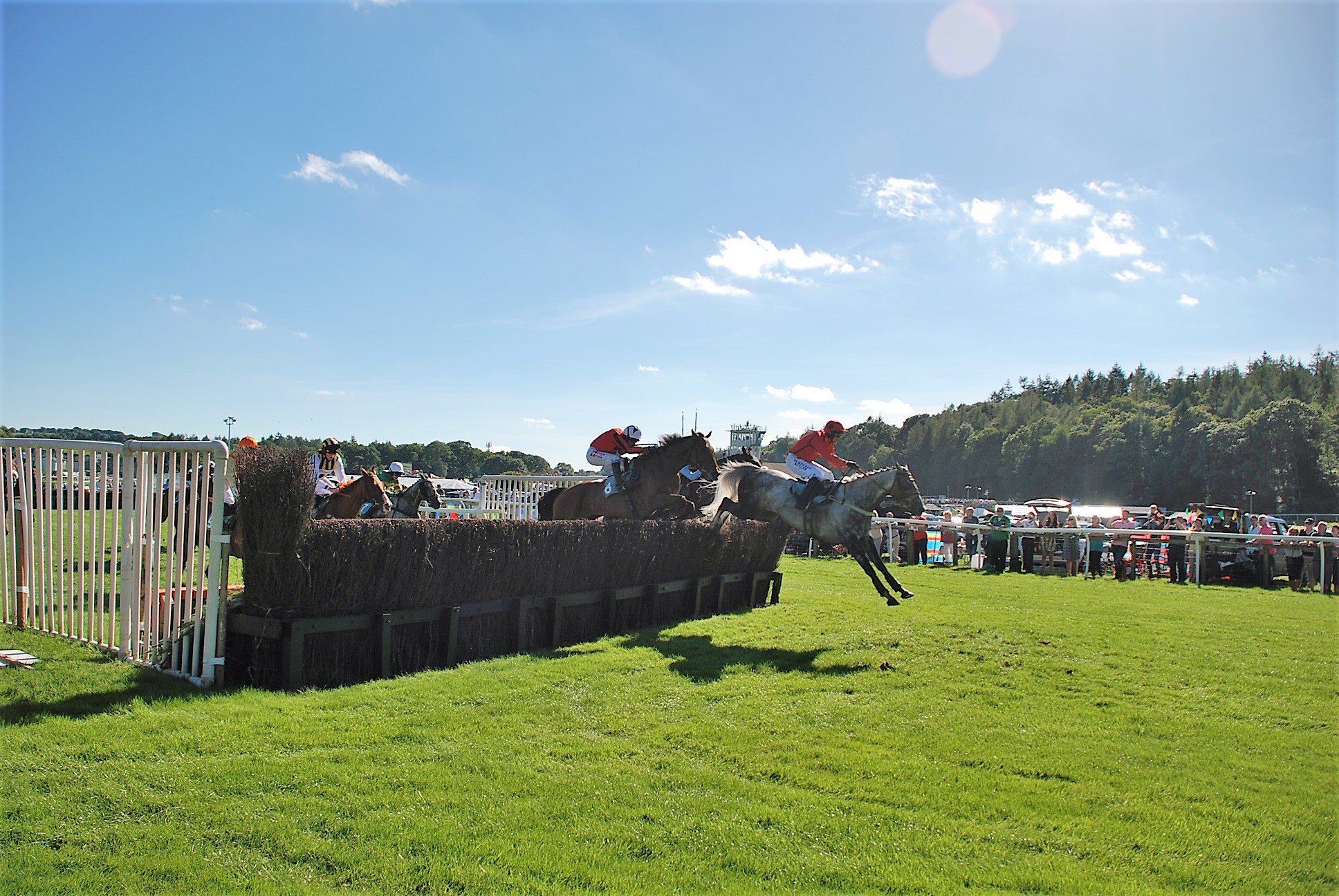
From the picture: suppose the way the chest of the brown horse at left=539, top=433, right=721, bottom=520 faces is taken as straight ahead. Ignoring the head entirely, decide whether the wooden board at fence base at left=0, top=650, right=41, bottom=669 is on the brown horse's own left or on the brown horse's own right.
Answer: on the brown horse's own right

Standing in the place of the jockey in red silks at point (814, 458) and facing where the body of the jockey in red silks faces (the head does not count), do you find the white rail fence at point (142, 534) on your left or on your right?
on your right

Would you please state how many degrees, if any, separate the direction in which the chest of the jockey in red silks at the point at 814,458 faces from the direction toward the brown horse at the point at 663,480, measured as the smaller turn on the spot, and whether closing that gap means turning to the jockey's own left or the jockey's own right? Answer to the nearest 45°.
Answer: approximately 180°

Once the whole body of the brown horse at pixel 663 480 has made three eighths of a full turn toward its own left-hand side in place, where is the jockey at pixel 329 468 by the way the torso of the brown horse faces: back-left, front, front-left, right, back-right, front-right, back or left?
front-left

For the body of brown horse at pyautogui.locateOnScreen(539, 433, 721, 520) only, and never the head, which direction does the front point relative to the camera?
to the viewer's right

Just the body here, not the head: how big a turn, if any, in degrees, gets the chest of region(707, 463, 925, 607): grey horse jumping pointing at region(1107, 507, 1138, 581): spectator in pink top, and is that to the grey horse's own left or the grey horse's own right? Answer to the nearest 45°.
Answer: approximately 45° to the grey horse's own left

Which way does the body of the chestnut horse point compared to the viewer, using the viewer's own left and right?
facing to the right of the viewer

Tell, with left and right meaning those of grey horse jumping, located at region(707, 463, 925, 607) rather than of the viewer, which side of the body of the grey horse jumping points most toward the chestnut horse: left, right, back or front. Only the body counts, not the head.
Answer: back

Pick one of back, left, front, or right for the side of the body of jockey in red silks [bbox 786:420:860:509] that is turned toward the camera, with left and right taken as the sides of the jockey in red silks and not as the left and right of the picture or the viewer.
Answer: right
